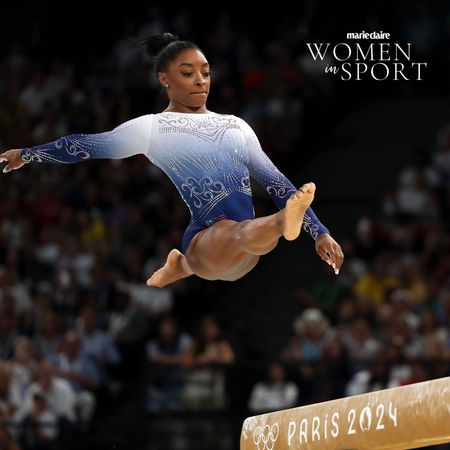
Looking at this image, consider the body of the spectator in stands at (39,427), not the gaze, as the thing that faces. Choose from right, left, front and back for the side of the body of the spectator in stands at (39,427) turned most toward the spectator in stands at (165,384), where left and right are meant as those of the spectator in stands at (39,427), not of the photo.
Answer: left

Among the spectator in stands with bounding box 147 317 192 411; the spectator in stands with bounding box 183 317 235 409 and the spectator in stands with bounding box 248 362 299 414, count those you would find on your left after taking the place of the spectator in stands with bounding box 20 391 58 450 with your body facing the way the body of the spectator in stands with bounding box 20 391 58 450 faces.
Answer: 3

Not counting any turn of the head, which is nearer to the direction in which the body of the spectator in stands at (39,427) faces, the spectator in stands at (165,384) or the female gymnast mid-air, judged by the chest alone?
the female gymnast mid-air

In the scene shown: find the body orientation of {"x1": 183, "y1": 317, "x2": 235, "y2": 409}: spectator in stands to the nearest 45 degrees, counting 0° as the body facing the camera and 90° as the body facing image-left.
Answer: approximately 0°

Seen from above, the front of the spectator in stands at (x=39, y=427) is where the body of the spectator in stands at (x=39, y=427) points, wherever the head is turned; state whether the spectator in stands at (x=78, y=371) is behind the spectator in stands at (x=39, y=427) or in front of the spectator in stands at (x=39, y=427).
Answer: behind

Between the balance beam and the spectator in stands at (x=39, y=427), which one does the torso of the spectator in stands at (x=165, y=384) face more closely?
the balance beam

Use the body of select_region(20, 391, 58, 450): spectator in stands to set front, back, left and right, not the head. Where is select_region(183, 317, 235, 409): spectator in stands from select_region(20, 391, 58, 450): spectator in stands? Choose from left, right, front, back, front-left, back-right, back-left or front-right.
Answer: left

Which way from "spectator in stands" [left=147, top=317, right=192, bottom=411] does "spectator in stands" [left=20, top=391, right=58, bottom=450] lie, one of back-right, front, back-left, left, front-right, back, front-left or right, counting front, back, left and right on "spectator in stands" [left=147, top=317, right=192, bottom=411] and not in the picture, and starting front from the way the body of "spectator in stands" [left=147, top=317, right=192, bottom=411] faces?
right

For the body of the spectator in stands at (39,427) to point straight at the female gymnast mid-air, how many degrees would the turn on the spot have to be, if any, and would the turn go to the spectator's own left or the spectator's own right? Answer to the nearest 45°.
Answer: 0° — they already face them

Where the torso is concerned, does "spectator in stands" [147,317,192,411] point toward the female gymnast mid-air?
yes
